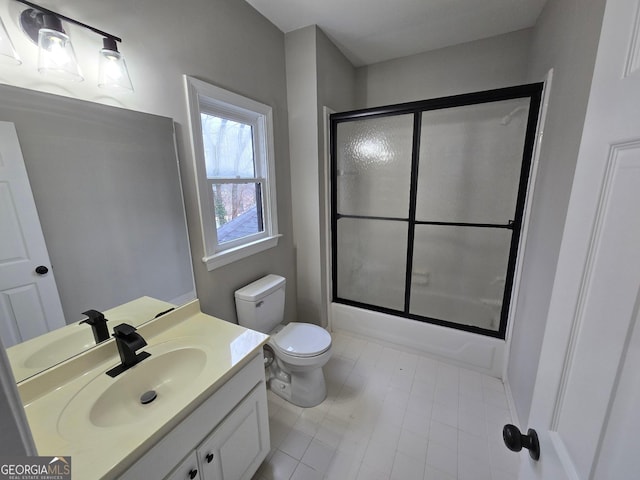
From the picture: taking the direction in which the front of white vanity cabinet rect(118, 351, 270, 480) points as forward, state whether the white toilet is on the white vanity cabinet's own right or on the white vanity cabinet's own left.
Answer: on the white vanity cabinet's own left

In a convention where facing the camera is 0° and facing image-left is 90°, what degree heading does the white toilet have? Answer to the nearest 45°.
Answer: approximately 315°

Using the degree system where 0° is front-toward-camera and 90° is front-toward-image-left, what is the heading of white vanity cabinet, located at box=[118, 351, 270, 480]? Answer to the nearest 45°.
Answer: approximately 315°

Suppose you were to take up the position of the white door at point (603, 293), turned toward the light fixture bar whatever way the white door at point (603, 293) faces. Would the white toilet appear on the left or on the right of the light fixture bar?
right

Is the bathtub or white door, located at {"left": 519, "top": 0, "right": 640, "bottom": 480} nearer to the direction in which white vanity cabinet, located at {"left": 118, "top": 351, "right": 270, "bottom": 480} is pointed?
the white door

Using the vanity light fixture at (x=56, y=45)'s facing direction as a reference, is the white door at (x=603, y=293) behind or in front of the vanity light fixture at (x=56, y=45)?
in front

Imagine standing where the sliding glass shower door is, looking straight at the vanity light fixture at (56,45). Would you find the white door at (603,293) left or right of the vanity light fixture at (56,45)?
left

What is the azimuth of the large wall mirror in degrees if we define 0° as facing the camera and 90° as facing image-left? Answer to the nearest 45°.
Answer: approximately 315°

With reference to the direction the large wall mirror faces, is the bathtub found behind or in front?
in front

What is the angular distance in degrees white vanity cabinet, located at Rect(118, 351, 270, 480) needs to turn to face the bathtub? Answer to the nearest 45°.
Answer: approximately 45° to its left

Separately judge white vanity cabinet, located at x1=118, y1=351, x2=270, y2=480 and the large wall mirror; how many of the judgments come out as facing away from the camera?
0
